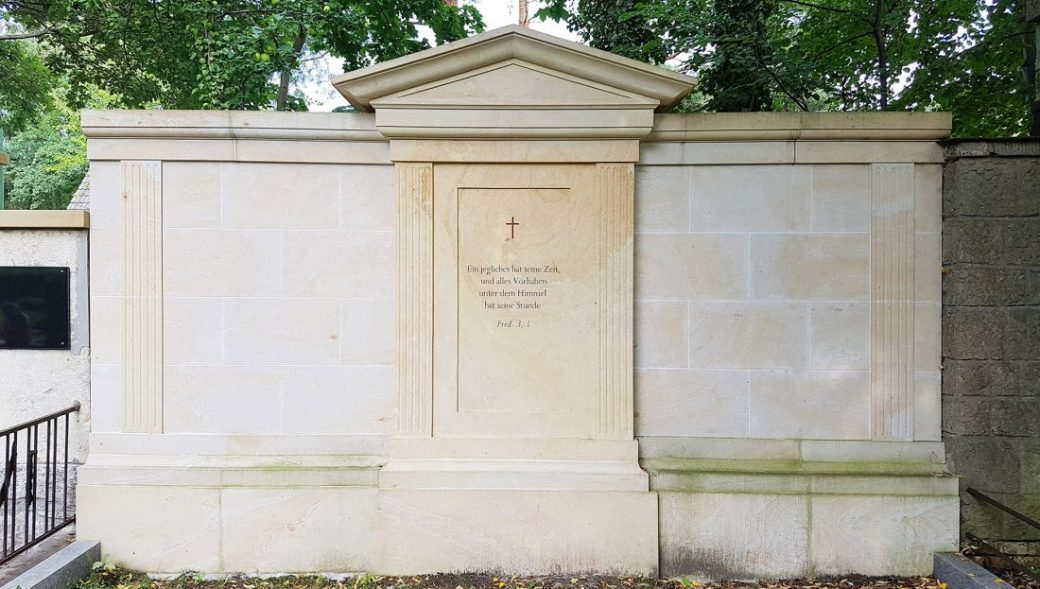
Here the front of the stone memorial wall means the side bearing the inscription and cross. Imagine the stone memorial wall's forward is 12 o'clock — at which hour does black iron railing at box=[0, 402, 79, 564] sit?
The black iron railing is roughly at 3 o'clock from the stone memorial wall.

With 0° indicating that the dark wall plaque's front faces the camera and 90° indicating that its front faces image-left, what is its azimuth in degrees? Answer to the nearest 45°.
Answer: approximately 0°

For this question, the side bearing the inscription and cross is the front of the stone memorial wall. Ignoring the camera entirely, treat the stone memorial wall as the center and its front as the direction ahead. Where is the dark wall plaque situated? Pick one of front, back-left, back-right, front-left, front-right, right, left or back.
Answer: right

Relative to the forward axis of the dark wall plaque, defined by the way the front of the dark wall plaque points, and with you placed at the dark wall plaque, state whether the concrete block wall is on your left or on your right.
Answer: on your left

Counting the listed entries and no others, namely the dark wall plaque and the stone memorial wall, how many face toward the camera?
2

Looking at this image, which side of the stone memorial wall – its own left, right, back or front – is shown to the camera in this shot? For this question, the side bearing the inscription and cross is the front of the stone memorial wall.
front

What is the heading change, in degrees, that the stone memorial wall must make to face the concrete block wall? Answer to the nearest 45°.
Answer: approximately 90° to its left
